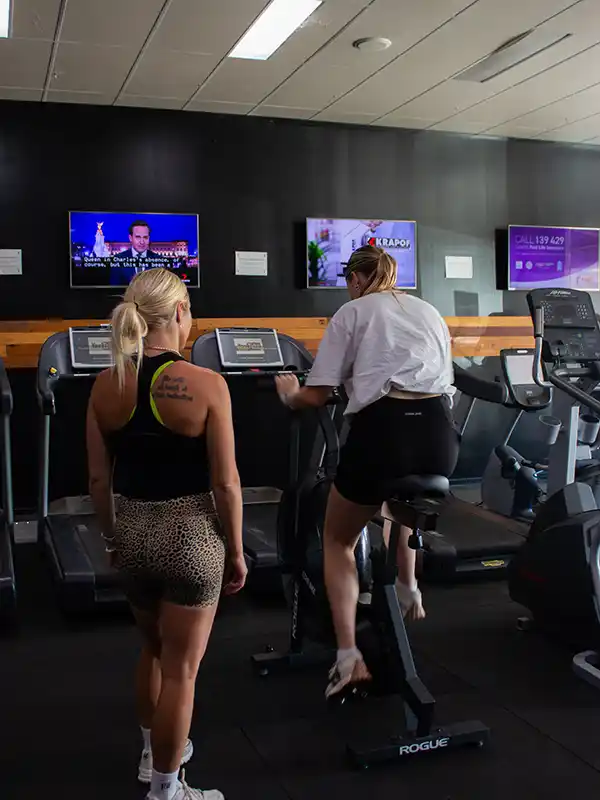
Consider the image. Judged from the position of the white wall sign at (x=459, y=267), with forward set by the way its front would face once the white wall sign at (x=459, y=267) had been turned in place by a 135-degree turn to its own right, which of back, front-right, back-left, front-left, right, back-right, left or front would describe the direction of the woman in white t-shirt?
back-left

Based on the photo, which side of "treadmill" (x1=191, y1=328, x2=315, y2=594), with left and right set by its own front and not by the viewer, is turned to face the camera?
back

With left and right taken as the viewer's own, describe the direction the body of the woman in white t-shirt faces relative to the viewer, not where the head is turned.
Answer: facing away from the viewer and to the left of the viewer

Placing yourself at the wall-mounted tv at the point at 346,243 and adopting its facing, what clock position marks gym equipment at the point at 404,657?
The gym equipment is roughly at 12 o'clock from the wall-mounted tv.

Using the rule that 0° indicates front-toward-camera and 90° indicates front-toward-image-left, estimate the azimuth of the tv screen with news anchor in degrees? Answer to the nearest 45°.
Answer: approximately 0°

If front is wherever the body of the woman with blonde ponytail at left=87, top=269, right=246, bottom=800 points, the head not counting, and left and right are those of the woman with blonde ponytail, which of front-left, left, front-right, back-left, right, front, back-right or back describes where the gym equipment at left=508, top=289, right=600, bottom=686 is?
front

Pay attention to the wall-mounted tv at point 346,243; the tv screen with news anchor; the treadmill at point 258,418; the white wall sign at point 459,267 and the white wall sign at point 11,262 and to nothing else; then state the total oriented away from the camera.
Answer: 1

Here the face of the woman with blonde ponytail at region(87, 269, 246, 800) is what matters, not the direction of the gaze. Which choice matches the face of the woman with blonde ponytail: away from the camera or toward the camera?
away from the camera

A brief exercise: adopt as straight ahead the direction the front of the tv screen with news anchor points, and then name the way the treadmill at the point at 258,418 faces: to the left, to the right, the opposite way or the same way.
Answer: the opposite way

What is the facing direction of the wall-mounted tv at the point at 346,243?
toward the camera

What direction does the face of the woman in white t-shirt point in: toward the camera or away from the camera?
away from the camera

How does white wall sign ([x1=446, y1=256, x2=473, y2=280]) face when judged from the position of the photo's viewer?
facing the viewer

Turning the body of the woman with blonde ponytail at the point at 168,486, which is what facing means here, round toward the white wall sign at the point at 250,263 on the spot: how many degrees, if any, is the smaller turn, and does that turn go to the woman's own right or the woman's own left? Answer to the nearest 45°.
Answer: approximately 45° to the woman's own left
